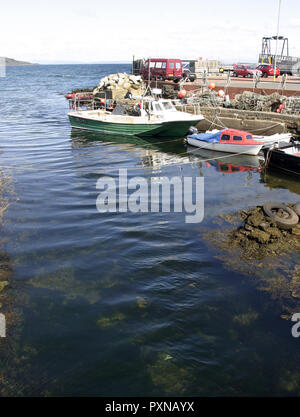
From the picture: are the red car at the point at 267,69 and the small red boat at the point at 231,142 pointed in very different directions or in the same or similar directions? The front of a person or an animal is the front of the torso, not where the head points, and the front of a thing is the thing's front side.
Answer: very different directions

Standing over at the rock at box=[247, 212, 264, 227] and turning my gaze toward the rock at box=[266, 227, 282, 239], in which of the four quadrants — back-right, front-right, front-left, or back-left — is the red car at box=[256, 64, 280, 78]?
back-left

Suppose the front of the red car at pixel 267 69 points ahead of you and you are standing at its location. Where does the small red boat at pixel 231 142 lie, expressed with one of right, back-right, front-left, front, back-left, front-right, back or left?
back-left

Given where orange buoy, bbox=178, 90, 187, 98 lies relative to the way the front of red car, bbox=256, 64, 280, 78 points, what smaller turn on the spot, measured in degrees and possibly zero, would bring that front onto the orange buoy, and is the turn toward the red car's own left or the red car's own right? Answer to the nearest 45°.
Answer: approximately 90° to the red car's own left
